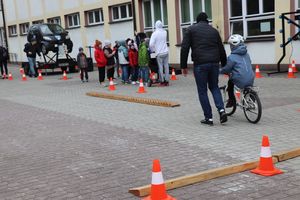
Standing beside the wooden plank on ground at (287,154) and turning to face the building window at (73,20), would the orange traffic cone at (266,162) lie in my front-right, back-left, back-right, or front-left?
back-left

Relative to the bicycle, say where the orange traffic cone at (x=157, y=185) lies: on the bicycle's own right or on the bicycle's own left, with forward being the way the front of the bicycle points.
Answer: on the bicycle's own left

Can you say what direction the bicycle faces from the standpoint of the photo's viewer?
facing away from the viewer and to the left of the viewer

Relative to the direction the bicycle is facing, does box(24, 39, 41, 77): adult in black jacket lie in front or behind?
in front

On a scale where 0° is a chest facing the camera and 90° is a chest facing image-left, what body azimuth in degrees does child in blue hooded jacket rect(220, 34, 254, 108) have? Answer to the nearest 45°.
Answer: approximately 135°

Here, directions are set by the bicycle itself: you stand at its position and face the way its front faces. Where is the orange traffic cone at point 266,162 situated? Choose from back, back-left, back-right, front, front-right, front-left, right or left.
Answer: back-left

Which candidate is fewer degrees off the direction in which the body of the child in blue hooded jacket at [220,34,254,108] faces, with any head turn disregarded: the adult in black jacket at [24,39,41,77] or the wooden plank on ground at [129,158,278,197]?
the adult in black jacket
